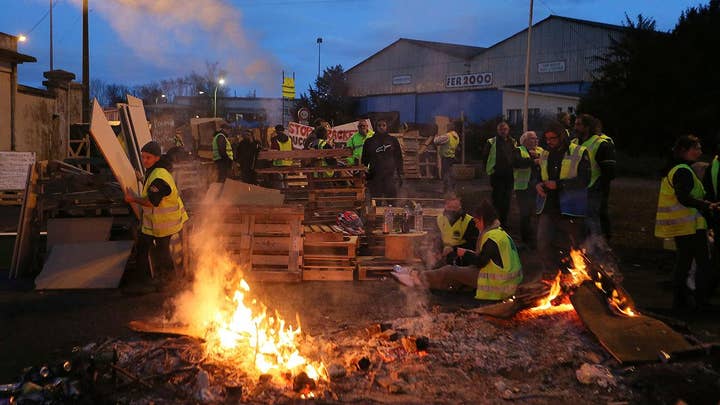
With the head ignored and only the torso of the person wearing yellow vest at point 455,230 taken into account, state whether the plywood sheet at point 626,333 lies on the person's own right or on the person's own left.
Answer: on the person's own left

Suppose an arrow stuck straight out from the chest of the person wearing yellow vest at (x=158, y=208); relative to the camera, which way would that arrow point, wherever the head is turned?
to the viewer's left

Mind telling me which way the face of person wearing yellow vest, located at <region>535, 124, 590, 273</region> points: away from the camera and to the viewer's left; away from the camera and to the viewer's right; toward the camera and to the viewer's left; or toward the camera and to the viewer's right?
toward the camera and to the viewer's left

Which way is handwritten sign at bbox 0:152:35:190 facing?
toward the camera

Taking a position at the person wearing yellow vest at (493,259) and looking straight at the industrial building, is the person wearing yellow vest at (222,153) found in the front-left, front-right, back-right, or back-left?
front-left

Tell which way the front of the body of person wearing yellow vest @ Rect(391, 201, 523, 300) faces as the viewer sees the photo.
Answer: to the viewer's left

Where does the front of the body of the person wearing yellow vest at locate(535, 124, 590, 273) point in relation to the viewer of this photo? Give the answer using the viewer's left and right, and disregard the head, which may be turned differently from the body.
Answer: facing the viewer and to the left of the viewer

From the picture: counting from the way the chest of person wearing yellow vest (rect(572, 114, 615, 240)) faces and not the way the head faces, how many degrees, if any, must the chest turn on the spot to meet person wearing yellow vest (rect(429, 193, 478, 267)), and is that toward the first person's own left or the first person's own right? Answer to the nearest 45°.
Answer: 0° — they already face them
